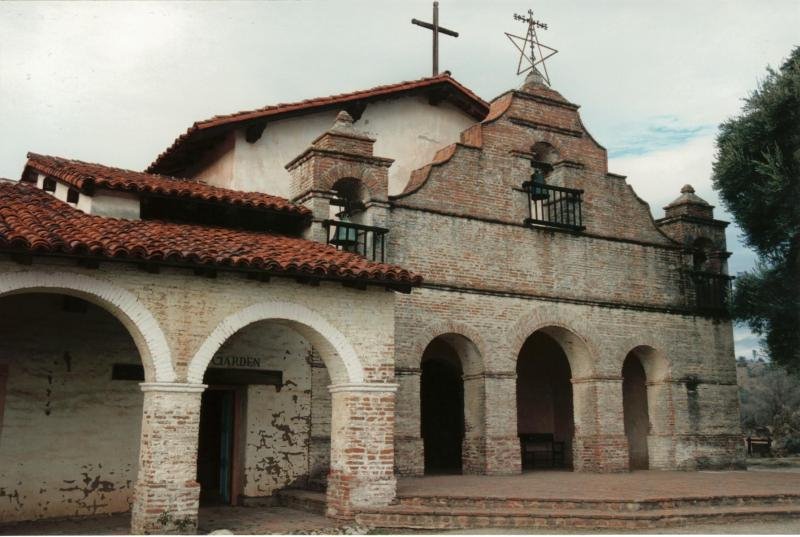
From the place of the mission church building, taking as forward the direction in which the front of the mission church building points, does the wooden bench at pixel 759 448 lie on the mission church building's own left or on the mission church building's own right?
on the mission church building's own left

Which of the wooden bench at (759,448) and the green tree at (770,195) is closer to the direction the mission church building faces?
the green tree

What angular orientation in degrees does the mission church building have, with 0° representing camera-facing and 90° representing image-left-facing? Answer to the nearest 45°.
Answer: approximately 315°

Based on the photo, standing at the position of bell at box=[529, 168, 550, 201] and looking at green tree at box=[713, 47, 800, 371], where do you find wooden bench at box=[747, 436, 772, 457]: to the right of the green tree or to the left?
left

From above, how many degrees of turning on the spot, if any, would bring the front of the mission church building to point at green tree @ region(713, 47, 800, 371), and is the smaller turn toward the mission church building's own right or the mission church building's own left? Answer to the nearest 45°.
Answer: approximately 45° to the mission church building's own left
